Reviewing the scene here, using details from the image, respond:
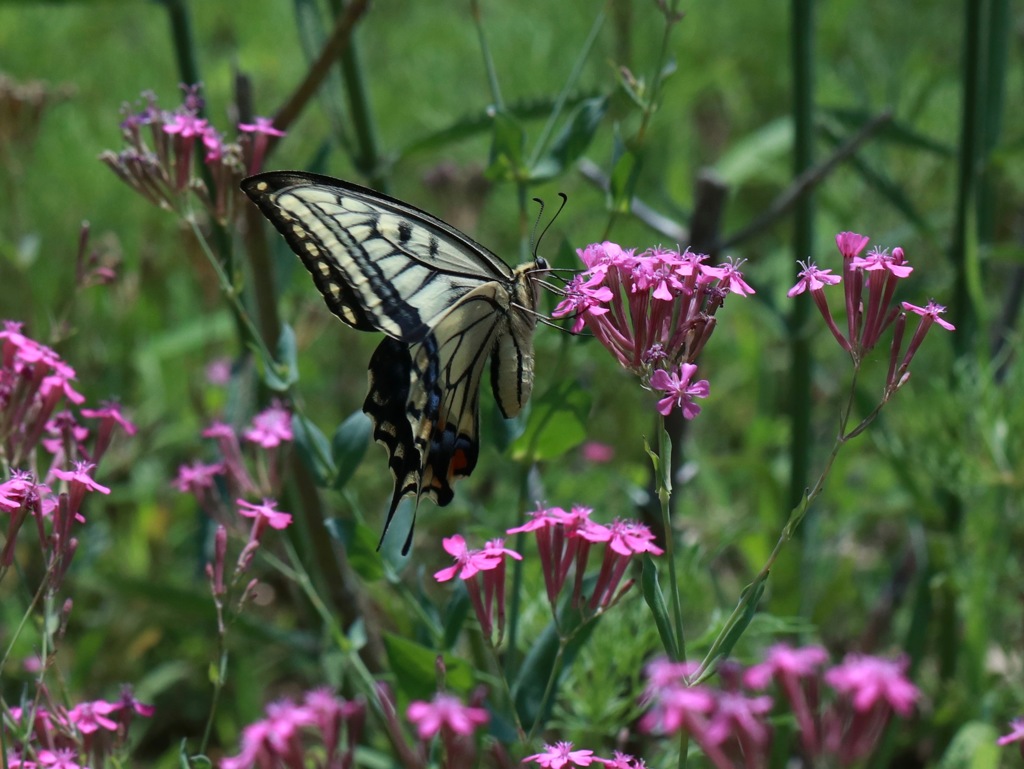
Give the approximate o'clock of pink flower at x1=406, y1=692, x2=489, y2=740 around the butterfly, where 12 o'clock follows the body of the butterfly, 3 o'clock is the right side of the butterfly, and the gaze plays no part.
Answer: The pink flower is roughly at 3 o'clock from the butterfly.

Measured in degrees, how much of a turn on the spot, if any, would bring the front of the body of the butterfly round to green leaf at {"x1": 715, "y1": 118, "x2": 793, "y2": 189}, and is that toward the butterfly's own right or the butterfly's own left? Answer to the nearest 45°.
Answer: approximately 45° to the butterfly's own left

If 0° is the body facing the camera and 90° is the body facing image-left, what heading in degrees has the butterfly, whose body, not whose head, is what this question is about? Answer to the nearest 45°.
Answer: approximately 270°

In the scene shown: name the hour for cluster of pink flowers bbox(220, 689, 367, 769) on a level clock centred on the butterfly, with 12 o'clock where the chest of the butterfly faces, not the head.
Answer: The cluster of pink flowers is roughly at 3 o'clock from the butterfly.

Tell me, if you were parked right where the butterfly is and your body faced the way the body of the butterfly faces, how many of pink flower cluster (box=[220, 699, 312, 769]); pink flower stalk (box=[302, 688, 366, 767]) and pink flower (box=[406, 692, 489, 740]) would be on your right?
3

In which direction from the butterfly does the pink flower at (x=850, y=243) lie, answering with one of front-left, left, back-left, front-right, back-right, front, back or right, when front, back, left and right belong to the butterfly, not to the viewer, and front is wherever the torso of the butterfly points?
front-right
